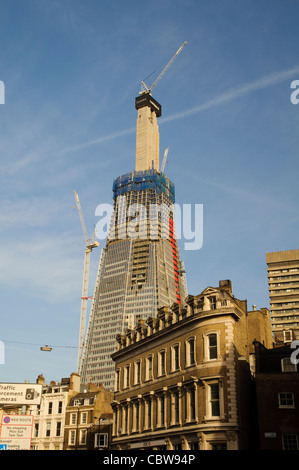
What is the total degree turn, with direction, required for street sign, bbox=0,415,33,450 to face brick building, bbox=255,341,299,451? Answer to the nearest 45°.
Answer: approximately 135° to its left

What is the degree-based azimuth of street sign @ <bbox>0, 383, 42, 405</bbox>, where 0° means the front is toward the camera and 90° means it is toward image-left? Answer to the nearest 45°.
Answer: approximately 0°

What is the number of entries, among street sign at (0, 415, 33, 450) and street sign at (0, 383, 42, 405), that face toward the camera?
2
